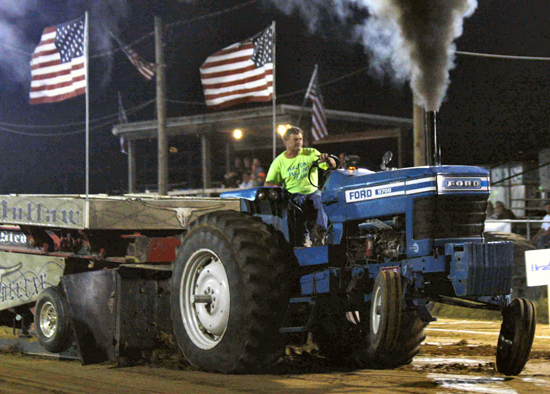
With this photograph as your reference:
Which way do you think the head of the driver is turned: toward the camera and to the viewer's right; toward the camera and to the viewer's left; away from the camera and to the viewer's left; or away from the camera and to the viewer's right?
toward the camera and to the viewer's right

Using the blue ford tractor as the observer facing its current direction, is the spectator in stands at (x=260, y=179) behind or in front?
behind

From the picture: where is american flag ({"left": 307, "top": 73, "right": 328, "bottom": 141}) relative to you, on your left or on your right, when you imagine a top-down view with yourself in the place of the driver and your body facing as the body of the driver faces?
on your left

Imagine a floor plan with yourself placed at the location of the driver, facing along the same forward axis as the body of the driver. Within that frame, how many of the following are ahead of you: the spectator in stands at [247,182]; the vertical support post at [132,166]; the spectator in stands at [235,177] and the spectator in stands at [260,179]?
0

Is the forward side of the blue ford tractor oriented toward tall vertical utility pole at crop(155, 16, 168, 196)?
no

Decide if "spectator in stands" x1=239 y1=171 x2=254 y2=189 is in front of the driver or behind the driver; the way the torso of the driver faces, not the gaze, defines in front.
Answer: behind

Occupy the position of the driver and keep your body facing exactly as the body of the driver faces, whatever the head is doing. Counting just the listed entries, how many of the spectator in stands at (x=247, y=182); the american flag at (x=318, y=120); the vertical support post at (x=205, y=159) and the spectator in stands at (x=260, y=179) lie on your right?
0

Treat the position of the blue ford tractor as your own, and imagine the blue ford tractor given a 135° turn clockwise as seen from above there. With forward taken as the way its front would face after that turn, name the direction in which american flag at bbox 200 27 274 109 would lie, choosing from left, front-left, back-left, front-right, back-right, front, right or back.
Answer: right

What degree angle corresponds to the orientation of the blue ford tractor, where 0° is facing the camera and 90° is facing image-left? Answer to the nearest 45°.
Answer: approximately 315°

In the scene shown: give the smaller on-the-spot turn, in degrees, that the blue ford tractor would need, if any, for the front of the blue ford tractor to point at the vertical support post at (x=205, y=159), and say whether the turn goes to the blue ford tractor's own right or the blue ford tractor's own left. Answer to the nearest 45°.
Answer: approximately 135° to the blue ford tractor's own left

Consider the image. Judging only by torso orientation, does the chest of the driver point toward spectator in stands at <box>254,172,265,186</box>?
no

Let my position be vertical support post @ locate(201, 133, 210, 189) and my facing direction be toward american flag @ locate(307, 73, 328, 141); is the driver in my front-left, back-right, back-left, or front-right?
front-right

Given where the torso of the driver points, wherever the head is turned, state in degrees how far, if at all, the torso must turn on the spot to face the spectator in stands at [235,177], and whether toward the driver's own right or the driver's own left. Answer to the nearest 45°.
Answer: approximately 135° to the driver's own left

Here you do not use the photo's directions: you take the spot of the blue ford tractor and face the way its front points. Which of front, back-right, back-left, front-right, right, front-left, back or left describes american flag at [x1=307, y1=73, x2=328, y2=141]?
back-left

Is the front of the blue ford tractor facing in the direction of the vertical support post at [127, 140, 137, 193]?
no

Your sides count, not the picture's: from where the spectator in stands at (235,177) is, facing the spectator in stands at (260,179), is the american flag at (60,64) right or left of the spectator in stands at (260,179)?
right

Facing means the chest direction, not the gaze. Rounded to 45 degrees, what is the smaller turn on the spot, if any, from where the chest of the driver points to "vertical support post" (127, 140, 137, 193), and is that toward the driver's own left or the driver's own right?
approximately 135° to the driver's own left

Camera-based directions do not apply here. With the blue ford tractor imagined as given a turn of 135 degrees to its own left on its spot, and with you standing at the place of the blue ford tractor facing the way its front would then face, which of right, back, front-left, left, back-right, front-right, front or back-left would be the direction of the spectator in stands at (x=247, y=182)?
front

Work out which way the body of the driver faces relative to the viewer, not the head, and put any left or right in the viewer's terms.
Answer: facing the viewer and to the right of the viewer
